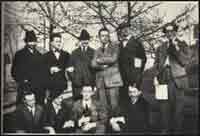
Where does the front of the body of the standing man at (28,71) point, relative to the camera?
toward the camera

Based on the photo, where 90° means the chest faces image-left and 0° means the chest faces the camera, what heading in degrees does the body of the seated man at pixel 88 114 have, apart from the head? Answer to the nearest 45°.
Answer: approximately 0°

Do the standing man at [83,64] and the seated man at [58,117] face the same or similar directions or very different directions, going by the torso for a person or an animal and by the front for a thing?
same or similar directions

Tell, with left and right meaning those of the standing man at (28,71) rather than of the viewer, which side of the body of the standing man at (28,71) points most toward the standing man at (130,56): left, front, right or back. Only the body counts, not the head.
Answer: left

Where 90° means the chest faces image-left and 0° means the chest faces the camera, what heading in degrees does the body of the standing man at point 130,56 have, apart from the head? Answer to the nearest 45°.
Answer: approximately 45°

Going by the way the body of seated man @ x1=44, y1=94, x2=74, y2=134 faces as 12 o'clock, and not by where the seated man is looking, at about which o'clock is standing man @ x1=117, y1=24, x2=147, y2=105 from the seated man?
The standing man is roughly at 9 o'clock from the seated man.

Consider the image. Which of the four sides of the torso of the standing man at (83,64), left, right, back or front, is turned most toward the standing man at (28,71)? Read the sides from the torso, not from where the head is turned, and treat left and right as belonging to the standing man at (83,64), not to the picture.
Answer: right

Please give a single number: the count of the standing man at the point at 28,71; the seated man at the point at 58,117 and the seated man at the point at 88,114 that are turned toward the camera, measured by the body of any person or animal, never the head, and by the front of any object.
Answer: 3

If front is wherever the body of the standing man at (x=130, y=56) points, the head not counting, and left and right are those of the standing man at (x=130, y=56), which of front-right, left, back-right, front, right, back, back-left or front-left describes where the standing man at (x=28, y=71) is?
front-right

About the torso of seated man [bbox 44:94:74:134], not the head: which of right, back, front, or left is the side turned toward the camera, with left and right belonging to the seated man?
front
